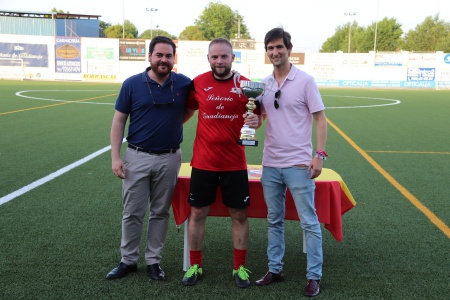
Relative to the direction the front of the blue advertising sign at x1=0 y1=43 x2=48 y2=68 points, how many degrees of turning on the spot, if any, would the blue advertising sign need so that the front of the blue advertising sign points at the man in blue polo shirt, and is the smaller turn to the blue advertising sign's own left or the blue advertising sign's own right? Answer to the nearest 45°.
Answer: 0° — it already faces them

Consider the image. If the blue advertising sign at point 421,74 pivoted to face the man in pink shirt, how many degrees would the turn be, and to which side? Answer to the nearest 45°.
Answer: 0° — it already faces them

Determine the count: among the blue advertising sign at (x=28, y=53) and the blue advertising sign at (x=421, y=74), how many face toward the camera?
2

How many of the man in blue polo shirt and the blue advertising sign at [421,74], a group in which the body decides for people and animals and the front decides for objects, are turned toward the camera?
2

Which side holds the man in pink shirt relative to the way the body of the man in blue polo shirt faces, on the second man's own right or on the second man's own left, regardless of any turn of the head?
on the second man's own left

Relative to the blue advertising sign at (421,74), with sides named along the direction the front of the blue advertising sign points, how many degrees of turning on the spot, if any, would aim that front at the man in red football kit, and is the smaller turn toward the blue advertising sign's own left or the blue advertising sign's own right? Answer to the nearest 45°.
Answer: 0° — it already faces them

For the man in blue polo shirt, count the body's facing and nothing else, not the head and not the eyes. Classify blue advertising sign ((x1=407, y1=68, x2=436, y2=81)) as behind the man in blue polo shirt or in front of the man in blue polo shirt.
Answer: behind
